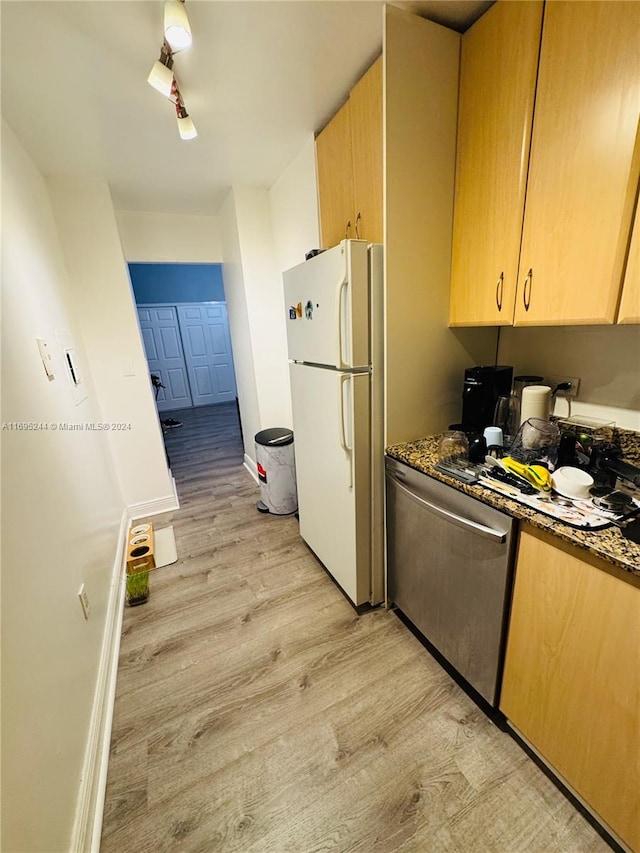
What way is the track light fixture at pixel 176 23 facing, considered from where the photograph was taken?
facing the viewer

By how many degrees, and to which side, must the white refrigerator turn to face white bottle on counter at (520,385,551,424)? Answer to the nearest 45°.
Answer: approximately 135° to its left

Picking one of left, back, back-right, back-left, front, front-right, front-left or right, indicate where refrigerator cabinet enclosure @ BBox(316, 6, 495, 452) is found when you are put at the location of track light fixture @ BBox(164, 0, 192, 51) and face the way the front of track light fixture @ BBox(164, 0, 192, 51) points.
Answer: left

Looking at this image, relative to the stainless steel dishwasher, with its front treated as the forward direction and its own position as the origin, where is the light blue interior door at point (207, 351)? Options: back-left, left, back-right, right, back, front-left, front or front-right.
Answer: right

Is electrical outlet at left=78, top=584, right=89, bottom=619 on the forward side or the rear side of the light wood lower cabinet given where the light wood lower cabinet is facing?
on the forward side

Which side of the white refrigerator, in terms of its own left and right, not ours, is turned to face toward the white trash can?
right

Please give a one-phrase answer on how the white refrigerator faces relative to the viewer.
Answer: facing the viewer and to the left of the viewer

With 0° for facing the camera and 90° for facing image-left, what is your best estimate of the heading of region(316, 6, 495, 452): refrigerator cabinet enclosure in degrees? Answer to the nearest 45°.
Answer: approximately 45°

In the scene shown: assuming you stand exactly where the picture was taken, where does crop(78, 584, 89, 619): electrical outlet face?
facing the viewer and to the right of the viewer
